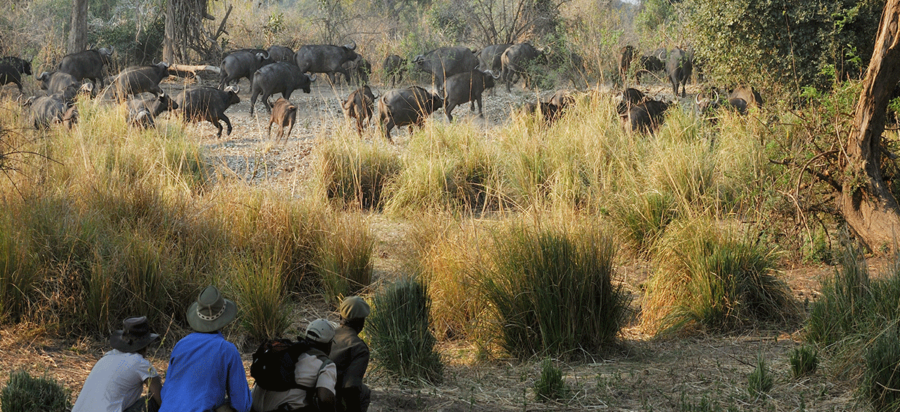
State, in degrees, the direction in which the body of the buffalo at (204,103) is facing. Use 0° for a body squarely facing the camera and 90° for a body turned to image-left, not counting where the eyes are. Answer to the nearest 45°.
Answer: approximately 270°

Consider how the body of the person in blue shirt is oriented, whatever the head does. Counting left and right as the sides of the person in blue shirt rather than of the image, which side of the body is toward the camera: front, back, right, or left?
back

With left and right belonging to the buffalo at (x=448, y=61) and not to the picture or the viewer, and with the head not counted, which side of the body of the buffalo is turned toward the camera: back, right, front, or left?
left

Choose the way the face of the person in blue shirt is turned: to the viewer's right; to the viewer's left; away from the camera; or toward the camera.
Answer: away from the camera

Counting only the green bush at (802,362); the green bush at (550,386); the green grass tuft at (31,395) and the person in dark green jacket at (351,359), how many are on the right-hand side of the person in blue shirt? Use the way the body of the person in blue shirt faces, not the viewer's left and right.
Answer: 3

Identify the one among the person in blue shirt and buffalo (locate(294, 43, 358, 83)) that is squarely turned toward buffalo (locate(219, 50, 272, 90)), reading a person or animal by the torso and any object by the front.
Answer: the person in blue shirt
